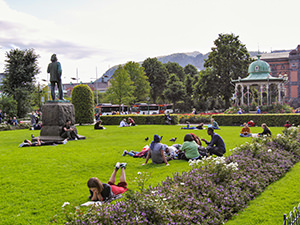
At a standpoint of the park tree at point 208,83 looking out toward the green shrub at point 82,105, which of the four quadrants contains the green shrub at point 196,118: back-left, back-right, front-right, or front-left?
front-left

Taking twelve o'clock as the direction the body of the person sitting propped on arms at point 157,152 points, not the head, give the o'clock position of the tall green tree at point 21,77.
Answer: The tall green tree is roughly at 11 o'clock from the person sitting propped on arms.

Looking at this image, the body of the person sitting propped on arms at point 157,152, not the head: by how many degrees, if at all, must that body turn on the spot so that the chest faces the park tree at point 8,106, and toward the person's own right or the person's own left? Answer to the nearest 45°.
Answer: approximately 45° to the person's own left

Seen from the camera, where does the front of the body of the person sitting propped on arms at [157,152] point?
away from the camera

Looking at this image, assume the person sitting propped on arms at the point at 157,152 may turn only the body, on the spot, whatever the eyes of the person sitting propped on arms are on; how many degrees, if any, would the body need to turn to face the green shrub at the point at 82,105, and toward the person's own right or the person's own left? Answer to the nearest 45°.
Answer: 0° — they already face it

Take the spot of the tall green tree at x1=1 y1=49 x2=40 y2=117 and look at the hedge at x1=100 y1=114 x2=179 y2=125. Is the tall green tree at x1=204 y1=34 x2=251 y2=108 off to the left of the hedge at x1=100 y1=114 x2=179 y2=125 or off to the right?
left

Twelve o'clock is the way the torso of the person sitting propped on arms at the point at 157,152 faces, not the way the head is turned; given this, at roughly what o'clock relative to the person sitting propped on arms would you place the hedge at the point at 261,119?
The hedge is roughly at 1 o'clock from the person sitting propped on arms.

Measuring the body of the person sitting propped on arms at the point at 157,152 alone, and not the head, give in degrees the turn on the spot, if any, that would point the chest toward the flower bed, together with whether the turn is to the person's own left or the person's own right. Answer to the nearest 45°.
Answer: approximately 180°

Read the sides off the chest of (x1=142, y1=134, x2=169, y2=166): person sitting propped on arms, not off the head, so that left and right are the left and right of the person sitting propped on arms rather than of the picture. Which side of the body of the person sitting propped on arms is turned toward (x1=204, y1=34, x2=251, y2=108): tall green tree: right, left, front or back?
front

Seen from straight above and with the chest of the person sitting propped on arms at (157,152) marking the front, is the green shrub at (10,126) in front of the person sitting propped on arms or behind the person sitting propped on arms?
in front

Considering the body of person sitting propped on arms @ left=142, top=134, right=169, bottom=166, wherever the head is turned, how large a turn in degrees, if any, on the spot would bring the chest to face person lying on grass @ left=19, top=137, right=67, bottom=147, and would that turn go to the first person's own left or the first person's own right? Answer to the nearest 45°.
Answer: approximately 45° to the first person's own left

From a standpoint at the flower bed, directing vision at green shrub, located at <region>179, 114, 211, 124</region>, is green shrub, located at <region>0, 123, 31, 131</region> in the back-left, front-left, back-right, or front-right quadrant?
front-left
